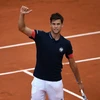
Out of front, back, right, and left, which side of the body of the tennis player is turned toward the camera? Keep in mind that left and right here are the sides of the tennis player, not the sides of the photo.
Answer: front
